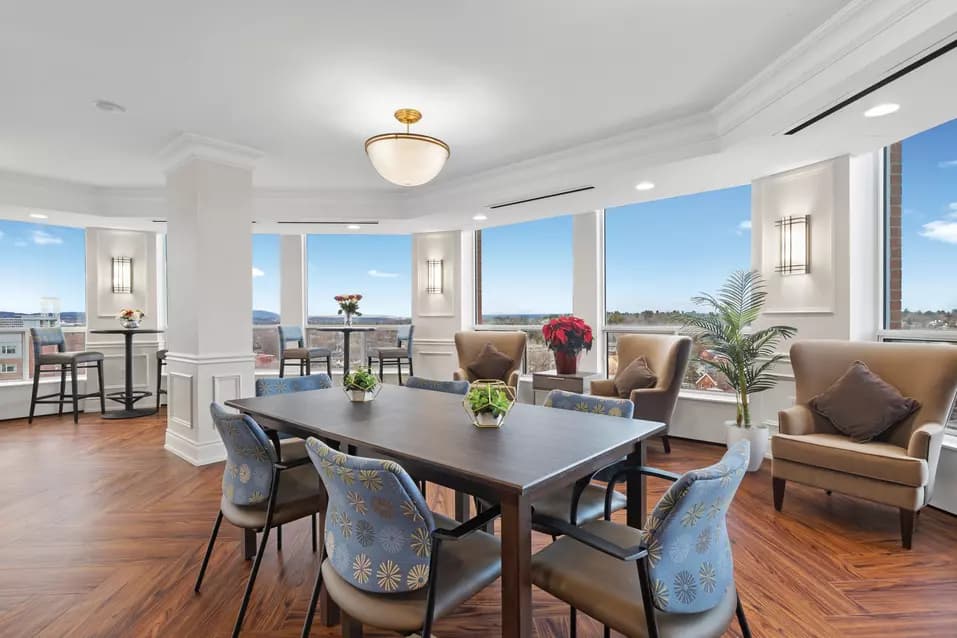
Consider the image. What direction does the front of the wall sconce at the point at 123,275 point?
toward the camera

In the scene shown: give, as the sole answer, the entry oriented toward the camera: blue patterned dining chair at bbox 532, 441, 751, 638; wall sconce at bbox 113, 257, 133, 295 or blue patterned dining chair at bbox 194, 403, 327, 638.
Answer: the wall sconce

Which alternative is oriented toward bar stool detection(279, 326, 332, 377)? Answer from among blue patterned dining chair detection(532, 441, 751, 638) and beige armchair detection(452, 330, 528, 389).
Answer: the blue patterned dining chair

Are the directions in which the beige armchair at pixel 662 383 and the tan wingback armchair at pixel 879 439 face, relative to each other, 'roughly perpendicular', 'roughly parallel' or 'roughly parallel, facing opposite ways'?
roughly parallel

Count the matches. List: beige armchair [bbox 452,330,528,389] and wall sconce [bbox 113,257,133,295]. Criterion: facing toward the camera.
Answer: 2

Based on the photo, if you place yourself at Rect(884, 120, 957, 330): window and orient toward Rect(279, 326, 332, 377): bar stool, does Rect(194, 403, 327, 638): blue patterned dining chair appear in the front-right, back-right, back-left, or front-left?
front-left

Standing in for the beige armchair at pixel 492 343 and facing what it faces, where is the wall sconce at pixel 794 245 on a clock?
The wall sconce is roughly at 10 o'clock from the beige armchair.

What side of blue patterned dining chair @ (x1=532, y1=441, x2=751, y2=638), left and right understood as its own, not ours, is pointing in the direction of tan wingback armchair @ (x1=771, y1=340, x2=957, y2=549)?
right

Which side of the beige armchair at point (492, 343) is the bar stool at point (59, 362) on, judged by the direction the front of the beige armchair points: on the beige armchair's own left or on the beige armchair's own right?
on the beige armchair's own right

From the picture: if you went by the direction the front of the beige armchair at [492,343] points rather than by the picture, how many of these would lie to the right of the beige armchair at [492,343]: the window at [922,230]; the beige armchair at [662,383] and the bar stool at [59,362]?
1

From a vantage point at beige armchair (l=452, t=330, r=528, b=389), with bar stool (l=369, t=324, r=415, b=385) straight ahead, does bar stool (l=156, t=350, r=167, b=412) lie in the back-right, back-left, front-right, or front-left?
front-left

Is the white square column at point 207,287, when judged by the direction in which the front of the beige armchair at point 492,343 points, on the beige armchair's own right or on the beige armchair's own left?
on the beige armchair's own right

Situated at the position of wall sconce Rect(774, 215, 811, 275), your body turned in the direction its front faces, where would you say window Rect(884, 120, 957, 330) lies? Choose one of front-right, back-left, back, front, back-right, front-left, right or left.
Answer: back-left

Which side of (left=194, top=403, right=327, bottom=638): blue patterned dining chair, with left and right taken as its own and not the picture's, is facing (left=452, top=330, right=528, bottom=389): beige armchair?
front

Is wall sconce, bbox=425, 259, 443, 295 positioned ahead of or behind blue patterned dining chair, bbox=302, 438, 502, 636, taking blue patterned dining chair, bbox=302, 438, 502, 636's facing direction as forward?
ahead

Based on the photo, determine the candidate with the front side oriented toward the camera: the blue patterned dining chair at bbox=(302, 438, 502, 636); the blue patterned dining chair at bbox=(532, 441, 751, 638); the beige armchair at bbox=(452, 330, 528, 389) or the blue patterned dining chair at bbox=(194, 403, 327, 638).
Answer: the beige armchair

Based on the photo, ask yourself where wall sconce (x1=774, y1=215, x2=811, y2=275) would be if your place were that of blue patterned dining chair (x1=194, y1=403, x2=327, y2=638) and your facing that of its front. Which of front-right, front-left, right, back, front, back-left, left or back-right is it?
front-right

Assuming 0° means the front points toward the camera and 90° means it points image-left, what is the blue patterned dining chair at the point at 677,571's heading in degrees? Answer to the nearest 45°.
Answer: approximately 135°

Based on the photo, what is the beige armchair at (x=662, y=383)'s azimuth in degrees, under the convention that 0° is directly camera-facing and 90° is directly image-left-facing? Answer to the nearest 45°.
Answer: approximately 45°

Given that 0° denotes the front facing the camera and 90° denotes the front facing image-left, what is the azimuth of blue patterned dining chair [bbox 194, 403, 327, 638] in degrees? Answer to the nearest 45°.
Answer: approximately 225°
